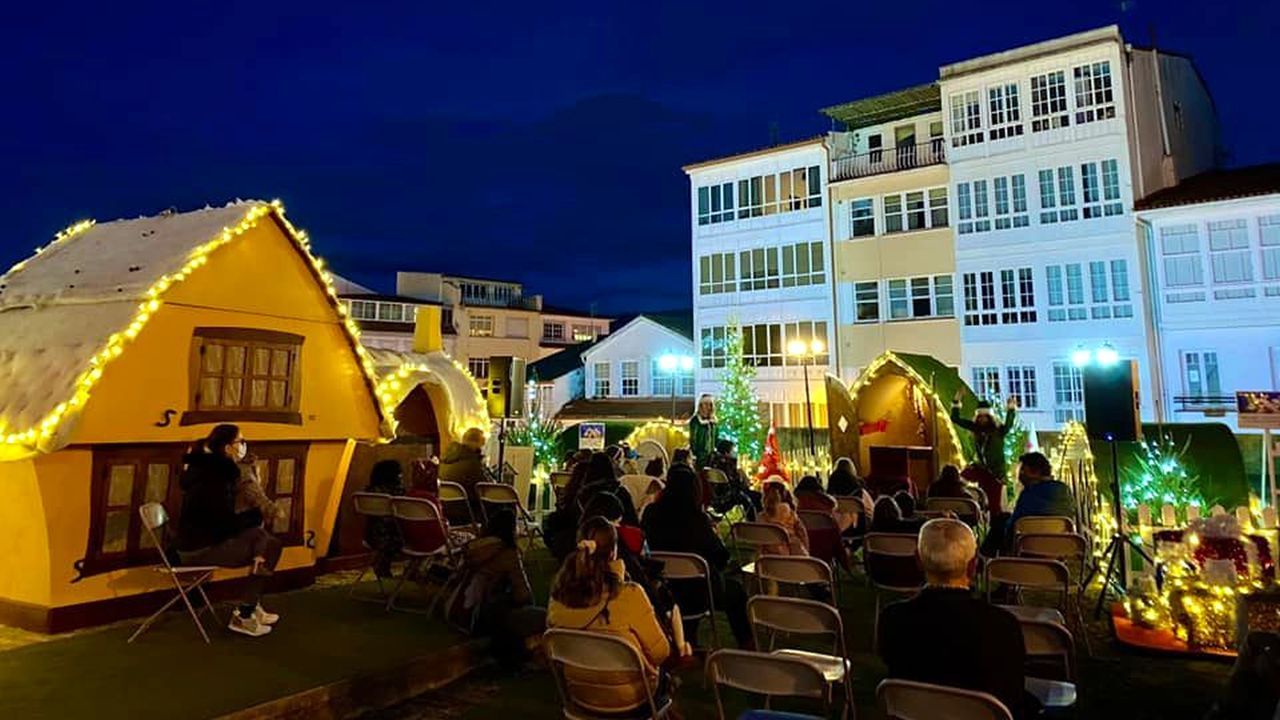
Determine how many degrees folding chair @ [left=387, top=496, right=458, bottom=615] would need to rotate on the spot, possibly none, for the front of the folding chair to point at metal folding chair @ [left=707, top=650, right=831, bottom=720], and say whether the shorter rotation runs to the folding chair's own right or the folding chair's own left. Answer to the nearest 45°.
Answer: approximately 135° to the folding chair's own right

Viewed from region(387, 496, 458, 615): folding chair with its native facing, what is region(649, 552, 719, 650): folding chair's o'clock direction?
region(649, 552, 719, 650): folding chair is roughly at 3 o'clock from region(387, 496, 458, 615): folding chair.

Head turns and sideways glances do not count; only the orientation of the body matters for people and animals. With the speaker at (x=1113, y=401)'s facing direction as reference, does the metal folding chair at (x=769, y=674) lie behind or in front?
in front

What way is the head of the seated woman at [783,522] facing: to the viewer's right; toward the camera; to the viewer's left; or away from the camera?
away from the camera

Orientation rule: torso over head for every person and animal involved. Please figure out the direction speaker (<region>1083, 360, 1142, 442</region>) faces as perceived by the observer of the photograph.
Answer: facing the viewer

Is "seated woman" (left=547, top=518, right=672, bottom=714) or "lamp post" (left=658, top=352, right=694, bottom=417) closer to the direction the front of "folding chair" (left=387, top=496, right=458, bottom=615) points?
the lamp post

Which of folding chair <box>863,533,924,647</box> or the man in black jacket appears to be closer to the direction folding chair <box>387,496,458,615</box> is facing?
the folding chair

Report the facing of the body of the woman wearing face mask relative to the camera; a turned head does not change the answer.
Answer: to the viewer's right

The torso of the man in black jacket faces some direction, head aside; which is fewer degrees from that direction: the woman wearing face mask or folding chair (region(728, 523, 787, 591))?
the folding chair

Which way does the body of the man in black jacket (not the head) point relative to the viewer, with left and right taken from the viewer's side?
facing away from the viewer

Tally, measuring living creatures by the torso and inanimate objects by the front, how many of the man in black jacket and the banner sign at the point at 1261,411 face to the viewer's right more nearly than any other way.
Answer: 0

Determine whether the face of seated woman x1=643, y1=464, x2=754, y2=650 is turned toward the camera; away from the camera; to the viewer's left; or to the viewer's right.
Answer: away from the camera

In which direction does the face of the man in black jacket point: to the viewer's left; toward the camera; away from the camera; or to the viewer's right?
away from the camera

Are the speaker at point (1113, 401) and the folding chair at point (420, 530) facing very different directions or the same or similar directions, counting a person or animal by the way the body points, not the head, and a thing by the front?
very different directions

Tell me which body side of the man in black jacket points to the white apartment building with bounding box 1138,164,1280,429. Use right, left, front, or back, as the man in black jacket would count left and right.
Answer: front

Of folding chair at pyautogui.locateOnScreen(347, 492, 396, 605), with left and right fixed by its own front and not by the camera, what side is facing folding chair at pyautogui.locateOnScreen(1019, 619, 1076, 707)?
right

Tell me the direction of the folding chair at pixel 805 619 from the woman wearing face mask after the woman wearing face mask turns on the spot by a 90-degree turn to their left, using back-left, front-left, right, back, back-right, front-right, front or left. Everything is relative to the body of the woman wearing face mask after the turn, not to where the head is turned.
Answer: back-right

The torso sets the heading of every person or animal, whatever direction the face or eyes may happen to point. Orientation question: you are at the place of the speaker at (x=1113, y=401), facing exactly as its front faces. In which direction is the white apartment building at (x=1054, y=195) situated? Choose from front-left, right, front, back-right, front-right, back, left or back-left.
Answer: back
